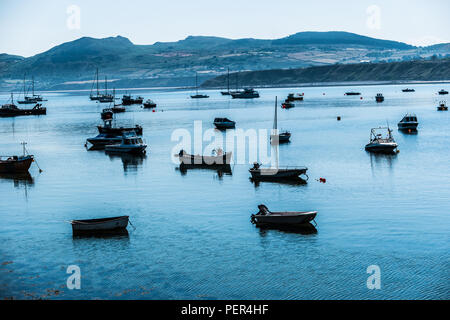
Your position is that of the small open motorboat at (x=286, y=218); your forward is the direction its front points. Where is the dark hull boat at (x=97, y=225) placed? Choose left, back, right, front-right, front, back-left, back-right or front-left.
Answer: back

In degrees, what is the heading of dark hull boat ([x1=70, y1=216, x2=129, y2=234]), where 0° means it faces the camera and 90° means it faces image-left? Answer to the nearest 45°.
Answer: approximately 270°

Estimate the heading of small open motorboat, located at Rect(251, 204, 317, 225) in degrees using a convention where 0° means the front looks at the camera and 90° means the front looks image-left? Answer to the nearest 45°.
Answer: approximately 270°

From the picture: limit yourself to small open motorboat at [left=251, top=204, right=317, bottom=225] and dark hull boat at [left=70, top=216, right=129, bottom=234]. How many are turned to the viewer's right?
2

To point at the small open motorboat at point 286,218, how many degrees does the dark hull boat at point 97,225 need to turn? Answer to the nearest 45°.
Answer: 0° — it already faces it
